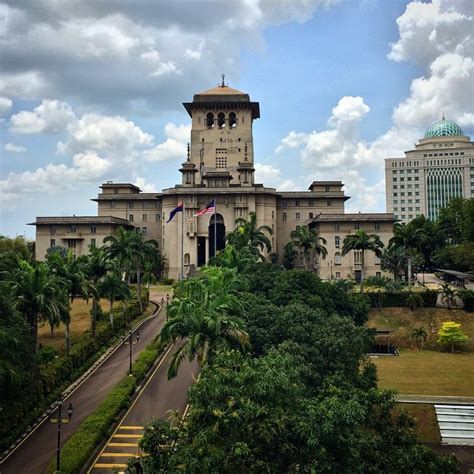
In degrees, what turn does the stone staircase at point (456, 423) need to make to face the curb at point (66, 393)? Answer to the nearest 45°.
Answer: approximately 90° to its right

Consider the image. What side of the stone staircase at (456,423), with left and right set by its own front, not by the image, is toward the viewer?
front

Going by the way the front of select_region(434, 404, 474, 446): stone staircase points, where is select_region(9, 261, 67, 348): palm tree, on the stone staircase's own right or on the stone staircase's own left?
on the stone staircase's own right

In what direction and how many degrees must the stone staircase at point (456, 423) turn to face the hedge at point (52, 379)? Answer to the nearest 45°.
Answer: approximately 90° to its right

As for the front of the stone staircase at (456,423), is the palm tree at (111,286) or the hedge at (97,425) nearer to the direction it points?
the hedge

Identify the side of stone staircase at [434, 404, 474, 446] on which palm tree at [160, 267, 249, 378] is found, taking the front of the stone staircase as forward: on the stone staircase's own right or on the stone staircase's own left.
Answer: on the stone staircase's own right

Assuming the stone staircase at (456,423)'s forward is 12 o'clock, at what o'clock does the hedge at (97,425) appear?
The hedge is roughly at 2 o'clock from the stone staircase.

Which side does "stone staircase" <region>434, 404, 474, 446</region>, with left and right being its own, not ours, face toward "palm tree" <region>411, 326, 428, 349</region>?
back

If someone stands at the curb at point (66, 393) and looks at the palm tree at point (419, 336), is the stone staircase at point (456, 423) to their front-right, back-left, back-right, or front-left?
front-right

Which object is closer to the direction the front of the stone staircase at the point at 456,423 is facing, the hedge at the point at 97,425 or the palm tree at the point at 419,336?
the hedge
